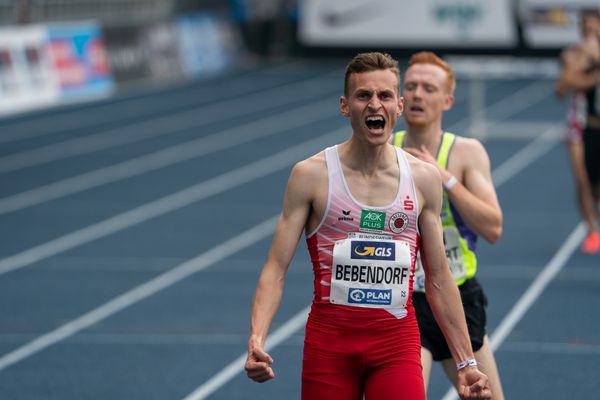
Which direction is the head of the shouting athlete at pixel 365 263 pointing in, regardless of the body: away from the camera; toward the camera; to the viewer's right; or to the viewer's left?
toward the camera

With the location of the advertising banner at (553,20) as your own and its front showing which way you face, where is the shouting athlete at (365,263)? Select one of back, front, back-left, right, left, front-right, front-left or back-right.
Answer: front

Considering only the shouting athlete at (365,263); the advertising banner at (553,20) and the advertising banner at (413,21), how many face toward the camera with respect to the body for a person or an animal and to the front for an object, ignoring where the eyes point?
3

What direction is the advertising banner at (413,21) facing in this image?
toward the camera

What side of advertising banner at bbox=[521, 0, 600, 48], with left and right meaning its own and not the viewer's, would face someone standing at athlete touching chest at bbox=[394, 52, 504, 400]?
front

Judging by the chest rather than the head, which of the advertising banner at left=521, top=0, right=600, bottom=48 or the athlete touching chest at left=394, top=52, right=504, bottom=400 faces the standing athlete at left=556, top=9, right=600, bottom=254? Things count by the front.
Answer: the advertising banner

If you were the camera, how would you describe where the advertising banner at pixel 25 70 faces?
facing the viewer and to the right of the viewer

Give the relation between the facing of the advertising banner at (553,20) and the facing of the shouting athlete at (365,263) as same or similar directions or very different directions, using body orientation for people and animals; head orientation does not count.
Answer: same or similar directions

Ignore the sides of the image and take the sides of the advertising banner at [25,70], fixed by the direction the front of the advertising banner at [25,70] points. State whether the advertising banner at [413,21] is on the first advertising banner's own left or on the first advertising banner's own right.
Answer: on the first advertising banner's own left

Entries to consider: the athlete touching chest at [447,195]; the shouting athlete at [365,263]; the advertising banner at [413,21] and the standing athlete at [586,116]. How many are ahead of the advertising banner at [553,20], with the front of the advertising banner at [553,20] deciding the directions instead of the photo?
3

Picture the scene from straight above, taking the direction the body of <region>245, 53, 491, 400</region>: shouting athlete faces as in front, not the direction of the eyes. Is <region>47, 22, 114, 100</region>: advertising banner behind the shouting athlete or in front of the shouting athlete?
behind

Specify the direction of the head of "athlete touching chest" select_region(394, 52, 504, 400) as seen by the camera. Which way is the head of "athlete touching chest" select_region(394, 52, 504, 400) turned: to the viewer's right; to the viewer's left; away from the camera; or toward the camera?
toward the camera

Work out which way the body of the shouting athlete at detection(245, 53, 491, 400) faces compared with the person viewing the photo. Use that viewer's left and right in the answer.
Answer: facing the viewer
